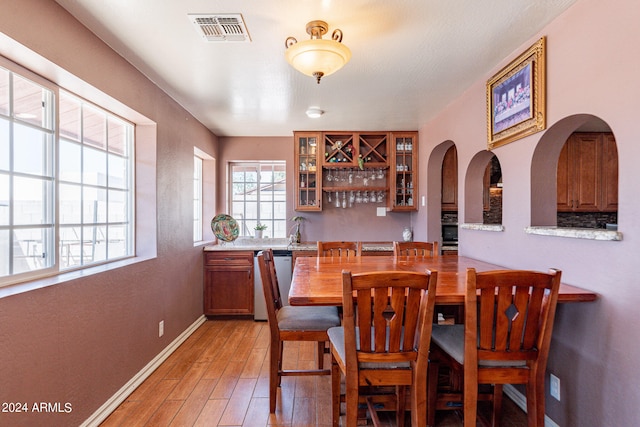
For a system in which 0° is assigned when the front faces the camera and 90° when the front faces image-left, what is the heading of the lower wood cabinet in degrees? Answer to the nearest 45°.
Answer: approximately 0°

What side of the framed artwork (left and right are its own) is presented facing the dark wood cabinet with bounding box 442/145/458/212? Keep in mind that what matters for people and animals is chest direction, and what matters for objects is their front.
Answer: right

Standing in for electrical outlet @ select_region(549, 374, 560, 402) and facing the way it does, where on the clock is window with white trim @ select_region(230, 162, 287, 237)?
The window with white trim is roughly at 2 o'clock from the electrical outlet.

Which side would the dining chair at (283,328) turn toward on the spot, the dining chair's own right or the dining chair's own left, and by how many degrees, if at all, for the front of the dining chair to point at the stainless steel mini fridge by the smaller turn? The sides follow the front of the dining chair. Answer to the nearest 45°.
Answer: approximately 90° to the dining chair's own left

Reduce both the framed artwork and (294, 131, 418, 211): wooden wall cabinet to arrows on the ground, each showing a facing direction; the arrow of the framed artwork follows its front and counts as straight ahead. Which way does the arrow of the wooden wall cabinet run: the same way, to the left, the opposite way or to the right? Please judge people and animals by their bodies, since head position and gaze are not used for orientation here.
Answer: to the left

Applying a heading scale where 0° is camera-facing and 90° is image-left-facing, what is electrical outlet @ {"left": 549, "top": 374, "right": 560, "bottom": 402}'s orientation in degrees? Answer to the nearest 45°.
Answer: approximately 45°

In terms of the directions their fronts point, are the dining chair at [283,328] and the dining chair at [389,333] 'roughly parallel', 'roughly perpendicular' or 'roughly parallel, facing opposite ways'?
roughly perpendicular

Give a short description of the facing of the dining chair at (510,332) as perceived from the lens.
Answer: facing away from the viewer and to the left of the viewer

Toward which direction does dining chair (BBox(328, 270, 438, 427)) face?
away from the camera

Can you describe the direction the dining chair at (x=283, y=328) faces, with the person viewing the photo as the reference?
facing to the right of the viewer
